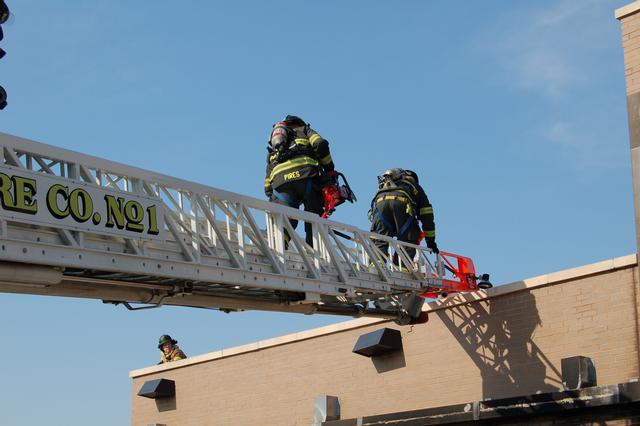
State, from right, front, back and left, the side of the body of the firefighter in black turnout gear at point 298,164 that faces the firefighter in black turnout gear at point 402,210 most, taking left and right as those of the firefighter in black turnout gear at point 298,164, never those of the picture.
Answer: front

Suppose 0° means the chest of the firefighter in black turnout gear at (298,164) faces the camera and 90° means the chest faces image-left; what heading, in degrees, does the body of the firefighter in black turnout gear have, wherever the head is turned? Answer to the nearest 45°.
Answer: approximately 225°

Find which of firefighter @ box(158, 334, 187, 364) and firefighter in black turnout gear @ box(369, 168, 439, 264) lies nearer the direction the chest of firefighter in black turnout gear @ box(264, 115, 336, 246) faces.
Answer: the firefighter in black turnout gear

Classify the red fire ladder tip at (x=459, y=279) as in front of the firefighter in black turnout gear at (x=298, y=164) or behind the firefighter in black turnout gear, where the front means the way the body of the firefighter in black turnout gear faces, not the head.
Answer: in front

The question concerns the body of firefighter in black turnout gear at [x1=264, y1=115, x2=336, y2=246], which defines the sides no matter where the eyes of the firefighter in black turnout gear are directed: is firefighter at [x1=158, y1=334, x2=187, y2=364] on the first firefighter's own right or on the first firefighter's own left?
on the first firefighter's own left

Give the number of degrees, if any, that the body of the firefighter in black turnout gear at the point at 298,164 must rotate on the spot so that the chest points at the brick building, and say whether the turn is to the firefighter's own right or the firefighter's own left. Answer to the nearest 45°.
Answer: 0° — they already face it
